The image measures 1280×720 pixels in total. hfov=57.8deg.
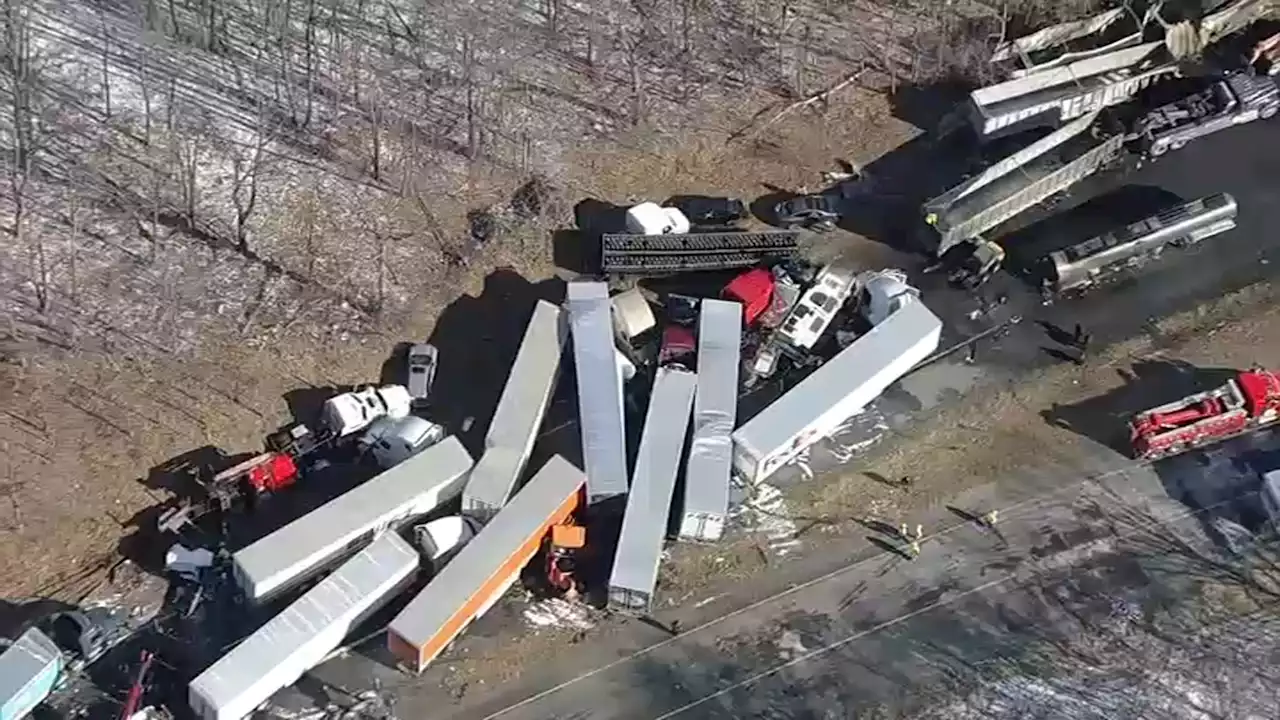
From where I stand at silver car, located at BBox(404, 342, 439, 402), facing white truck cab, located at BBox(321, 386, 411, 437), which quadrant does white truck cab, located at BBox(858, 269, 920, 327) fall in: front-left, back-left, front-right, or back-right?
back-left

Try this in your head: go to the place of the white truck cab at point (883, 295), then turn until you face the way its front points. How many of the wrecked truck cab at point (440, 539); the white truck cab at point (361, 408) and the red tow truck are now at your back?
2

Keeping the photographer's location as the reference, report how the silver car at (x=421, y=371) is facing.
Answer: facing away from the viewer

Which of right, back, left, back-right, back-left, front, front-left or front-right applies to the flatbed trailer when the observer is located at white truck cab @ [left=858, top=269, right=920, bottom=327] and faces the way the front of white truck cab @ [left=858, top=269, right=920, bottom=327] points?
back-left

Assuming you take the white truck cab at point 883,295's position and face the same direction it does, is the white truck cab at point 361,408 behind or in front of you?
behind

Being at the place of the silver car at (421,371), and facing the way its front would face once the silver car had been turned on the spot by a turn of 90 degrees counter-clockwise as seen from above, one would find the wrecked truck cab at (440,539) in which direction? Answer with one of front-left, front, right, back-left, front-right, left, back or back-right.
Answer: left

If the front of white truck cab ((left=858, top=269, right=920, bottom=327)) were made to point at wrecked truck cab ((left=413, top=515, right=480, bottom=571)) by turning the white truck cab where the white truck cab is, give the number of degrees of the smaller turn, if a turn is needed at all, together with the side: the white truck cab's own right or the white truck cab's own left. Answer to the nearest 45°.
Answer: approximately 180°

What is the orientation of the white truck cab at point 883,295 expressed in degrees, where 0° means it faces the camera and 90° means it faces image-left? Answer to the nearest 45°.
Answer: approximately 225°

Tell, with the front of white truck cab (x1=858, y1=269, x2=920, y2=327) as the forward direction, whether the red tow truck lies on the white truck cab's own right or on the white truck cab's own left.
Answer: on the white truck cab's own right

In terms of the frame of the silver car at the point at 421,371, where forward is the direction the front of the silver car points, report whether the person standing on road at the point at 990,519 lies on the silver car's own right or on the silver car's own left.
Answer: on the silver car's own right
